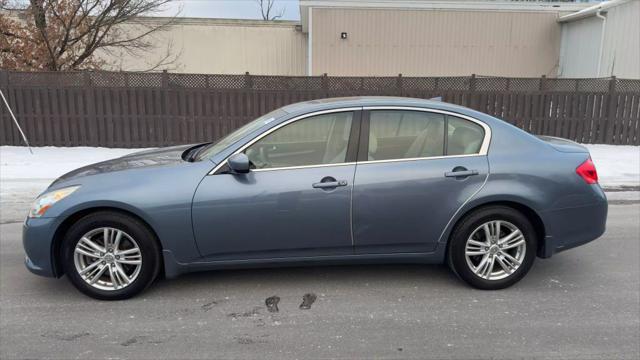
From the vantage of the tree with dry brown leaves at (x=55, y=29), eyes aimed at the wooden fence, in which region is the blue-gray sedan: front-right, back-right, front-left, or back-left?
front-right

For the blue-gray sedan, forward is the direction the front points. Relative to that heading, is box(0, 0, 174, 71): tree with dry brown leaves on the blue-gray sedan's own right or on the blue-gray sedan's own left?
on the blue-gray sedan's own right

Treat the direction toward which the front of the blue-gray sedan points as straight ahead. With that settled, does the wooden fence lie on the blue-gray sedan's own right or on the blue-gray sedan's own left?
on the blue-gray sedan's own right

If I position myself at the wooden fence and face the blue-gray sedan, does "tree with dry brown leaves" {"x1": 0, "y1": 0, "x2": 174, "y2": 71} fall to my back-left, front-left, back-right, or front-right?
back-right

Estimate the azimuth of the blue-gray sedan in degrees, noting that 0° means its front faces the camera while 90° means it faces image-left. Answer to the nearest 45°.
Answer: approximately 90°
